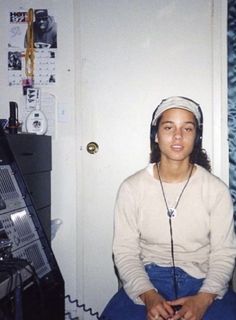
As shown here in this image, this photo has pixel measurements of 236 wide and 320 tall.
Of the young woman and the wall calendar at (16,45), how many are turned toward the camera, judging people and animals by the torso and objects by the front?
2

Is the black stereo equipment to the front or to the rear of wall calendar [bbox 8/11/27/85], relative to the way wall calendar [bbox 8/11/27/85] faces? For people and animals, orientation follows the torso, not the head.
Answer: to the front

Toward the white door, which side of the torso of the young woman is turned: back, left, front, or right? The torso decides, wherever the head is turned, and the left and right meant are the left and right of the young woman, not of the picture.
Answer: back

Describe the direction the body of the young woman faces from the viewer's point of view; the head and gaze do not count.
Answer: toward the camera

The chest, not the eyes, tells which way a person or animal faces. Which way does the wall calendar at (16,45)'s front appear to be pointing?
toward the camera
